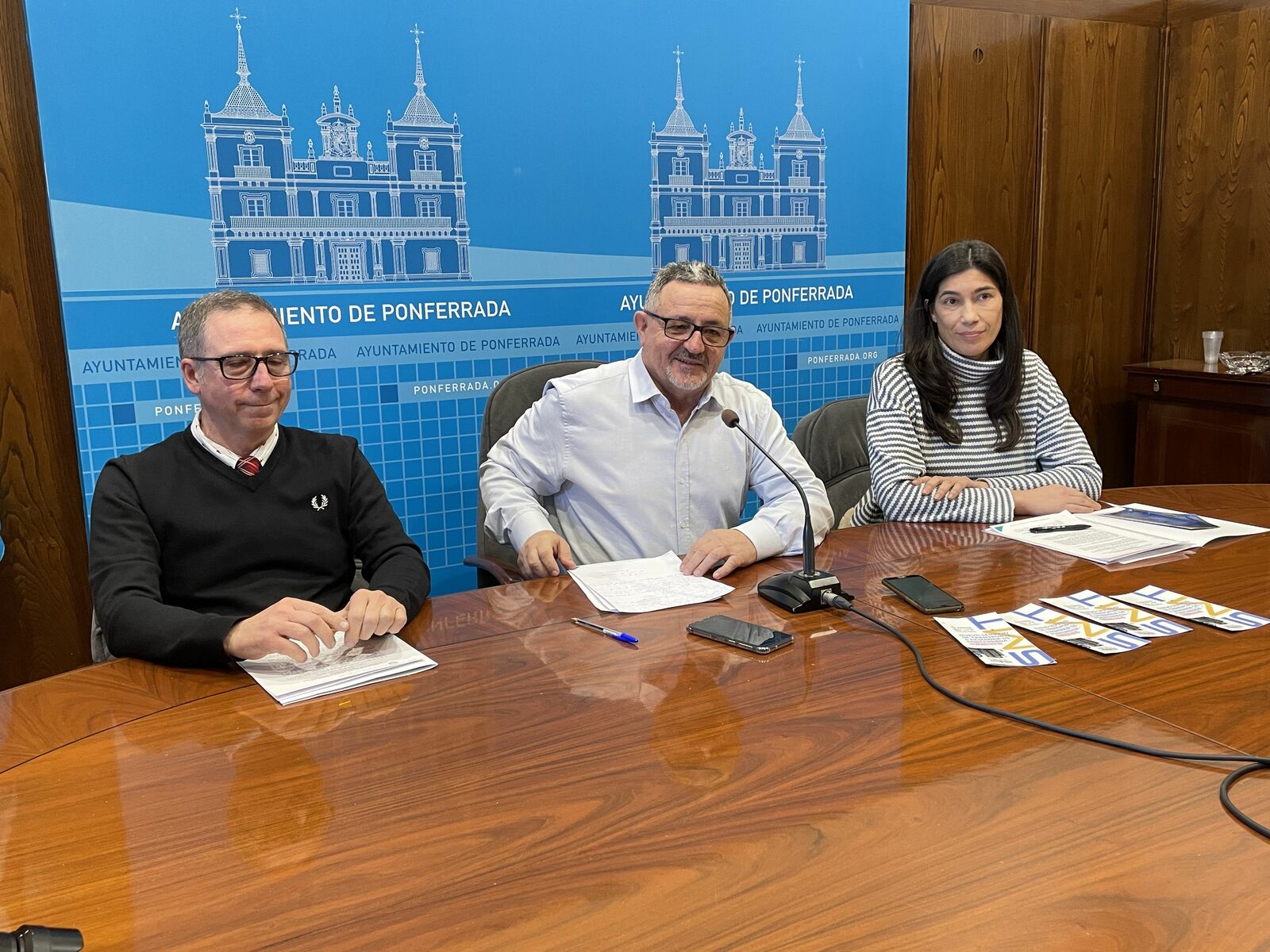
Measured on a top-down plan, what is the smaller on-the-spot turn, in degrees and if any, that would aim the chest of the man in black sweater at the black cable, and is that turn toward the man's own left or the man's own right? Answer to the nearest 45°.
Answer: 0° — they already face it

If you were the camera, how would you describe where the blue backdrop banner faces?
facing the viewer and to the right of the viewer

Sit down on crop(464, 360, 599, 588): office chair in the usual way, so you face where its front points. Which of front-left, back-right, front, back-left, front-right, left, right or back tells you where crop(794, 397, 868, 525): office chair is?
front-left

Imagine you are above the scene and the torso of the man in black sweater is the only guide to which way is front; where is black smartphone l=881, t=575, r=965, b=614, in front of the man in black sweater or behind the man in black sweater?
in front

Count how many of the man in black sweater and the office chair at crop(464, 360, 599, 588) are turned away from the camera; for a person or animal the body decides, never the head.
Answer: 0

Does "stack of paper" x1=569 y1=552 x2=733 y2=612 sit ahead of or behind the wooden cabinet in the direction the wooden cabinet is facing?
ahead

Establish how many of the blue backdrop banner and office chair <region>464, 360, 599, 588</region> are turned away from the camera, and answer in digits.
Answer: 0

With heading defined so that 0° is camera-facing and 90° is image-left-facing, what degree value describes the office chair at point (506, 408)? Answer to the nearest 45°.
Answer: approximately 315°

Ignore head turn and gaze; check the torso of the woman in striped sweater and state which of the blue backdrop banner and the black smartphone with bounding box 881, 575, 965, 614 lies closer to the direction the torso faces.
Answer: the black smartphone
